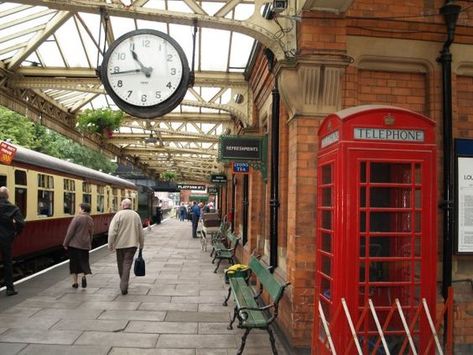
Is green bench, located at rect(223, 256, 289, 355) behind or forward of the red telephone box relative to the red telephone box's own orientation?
behind

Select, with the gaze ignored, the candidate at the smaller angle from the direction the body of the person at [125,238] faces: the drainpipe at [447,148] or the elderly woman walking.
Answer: the elderly woman walking

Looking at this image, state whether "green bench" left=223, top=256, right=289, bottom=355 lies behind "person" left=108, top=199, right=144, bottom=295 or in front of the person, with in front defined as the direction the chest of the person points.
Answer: behind

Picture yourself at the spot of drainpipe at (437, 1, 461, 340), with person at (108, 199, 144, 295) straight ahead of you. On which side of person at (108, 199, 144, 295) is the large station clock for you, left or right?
left

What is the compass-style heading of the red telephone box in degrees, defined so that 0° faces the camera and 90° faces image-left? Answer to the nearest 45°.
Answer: approximately 0°

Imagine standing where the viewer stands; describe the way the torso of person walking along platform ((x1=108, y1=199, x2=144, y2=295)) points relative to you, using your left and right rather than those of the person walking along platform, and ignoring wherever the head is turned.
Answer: facing away from the viewer
